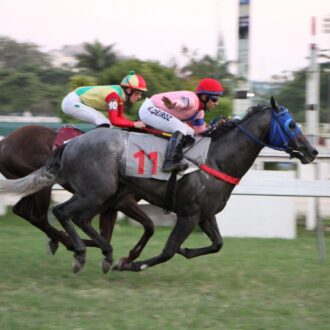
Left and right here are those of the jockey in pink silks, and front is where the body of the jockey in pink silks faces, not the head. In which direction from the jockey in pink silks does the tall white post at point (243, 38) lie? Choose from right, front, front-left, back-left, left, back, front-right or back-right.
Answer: left

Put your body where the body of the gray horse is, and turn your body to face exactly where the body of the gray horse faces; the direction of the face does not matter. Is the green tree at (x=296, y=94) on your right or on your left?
on your left

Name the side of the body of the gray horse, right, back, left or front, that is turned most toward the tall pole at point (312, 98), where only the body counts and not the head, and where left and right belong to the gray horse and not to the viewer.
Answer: left

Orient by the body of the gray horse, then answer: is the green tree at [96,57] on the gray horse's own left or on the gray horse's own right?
on the gray horse's own left

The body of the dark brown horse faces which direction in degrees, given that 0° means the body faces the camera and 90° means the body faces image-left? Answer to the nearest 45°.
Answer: approximately 270°

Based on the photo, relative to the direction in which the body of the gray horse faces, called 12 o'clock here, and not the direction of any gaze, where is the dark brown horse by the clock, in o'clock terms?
The dark brown horse is roughly at 7 o'clock from the gray horse.

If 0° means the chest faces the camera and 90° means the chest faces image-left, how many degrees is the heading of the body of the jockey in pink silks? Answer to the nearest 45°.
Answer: approximately 270°

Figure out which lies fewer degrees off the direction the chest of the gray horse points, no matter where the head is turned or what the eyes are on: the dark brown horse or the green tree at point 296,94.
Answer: the green tree

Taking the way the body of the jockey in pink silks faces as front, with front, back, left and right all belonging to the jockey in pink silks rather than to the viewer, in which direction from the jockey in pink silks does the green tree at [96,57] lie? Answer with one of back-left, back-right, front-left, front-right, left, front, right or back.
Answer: left

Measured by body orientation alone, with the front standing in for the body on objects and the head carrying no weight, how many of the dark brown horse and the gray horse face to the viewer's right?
2

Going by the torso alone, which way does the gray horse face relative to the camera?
to the viewer's right
